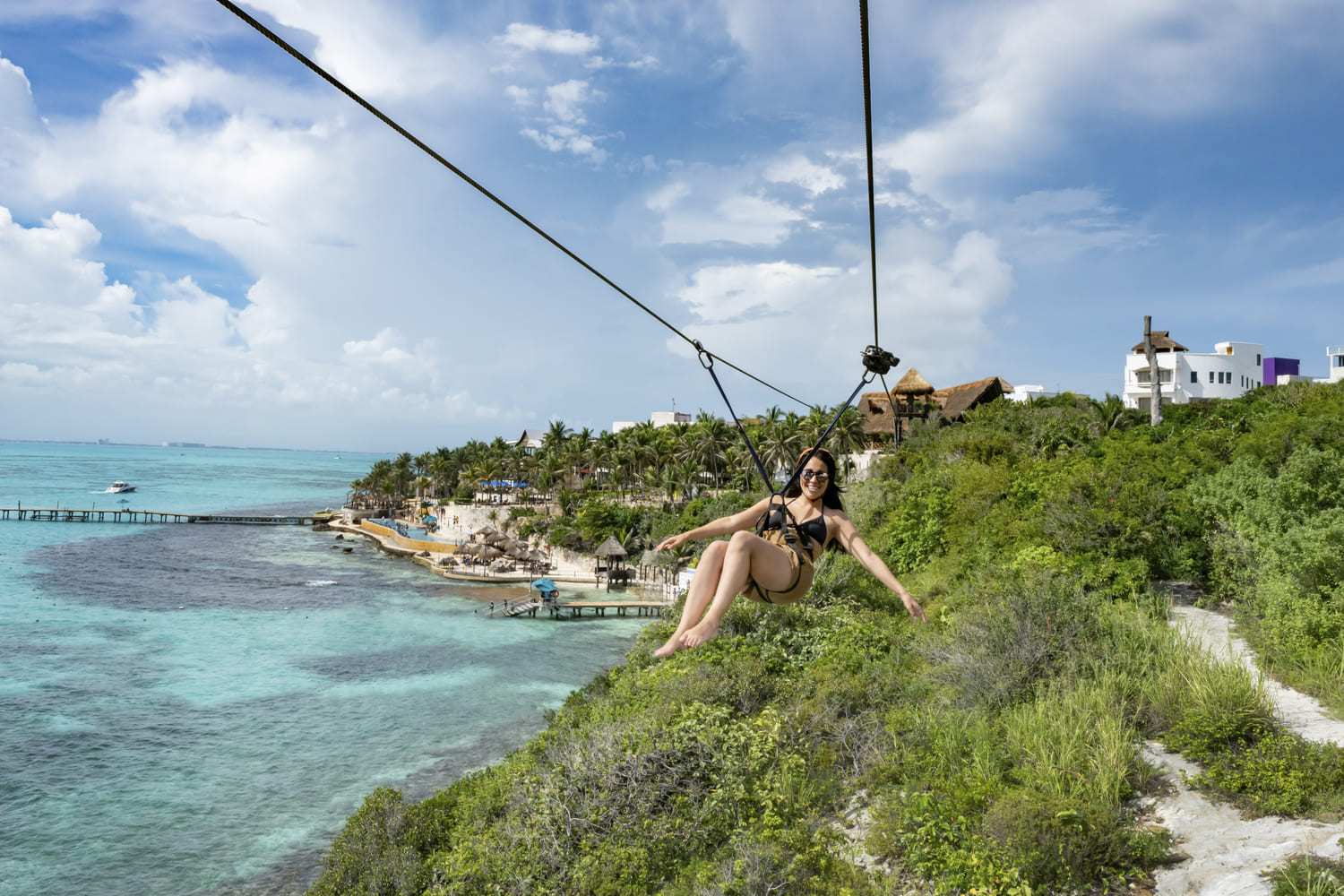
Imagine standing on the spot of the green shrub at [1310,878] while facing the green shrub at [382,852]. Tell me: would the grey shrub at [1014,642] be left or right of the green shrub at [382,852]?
right

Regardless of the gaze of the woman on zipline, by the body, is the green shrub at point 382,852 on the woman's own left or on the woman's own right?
on the woman's own right

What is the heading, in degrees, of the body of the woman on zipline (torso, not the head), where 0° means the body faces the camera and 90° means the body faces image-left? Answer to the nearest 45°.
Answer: approximately 45°

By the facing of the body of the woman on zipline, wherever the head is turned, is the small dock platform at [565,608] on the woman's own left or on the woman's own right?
on the woman's own right
